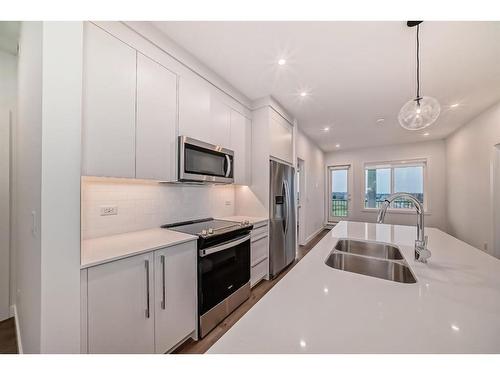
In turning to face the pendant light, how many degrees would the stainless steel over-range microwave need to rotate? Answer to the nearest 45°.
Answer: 0° — it already faces it

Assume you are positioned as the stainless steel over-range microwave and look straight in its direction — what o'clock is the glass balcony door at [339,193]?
The glass balcony door is roughly at 9 o'clock from the stainless steel over-range microwave.

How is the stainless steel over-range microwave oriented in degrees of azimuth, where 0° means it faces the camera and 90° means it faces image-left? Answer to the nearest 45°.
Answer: approximately 315°

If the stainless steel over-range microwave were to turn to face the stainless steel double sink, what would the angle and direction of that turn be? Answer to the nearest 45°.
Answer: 0° — it already faces it

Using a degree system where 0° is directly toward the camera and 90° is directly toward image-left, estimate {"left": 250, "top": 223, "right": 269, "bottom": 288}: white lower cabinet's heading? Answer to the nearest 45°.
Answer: approximately 315°

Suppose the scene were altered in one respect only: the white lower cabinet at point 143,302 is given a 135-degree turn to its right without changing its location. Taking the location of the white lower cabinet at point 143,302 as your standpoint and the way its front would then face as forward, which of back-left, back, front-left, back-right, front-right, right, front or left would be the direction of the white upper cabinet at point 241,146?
back-right

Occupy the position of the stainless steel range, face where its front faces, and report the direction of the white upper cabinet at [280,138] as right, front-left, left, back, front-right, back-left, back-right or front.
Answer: left

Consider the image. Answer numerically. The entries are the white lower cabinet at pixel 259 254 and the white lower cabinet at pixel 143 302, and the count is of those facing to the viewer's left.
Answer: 0

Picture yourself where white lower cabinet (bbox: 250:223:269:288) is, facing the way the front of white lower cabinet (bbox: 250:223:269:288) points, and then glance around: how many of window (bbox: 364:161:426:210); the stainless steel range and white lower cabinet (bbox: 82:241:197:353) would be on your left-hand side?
1
